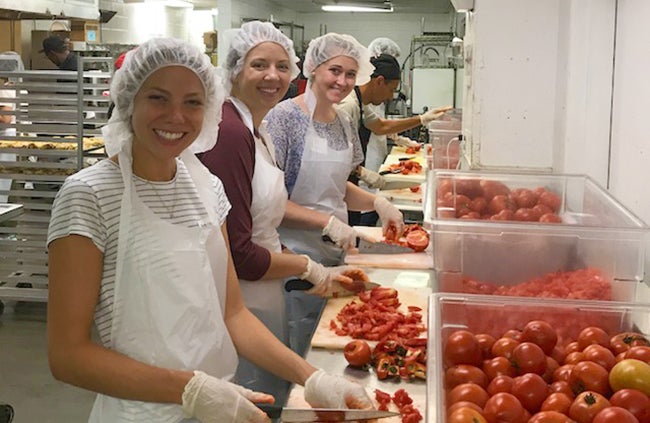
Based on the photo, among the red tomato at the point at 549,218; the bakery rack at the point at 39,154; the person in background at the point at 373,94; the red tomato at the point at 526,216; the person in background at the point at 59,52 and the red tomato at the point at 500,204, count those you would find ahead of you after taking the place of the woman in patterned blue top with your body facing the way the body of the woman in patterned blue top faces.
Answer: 3

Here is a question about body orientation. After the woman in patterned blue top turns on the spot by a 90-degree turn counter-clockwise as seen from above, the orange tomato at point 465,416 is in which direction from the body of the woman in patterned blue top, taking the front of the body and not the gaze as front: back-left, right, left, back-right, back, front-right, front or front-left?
back-right

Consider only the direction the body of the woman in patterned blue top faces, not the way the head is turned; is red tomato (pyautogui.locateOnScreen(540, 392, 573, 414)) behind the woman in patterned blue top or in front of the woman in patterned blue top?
in front

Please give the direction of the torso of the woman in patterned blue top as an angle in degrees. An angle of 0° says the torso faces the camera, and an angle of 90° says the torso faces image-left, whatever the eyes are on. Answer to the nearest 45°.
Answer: approximately 315°

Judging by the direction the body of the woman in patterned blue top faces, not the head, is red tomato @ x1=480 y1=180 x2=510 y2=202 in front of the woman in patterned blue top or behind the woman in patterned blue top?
in front

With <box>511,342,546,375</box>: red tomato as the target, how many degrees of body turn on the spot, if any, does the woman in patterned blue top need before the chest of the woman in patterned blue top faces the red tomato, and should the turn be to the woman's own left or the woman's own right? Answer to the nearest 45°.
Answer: approximately 45° to the woman's own right

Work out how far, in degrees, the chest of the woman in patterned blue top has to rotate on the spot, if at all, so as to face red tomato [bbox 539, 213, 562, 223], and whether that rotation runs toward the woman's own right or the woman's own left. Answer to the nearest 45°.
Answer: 0° — they already face it

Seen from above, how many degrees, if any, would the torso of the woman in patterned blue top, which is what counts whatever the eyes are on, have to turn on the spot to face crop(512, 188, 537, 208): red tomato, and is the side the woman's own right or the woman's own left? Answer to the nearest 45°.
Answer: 0° — they already face it

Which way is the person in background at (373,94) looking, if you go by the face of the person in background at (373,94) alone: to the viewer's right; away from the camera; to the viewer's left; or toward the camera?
to the viewer's right

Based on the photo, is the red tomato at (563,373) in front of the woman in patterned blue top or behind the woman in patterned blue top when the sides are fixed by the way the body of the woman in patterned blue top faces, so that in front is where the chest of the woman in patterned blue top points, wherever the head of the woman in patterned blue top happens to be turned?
in front
